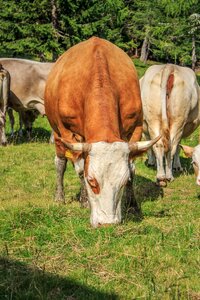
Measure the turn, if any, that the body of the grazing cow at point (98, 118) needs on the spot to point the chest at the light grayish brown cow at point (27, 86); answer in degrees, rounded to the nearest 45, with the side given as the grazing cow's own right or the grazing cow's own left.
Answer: approximately 180°

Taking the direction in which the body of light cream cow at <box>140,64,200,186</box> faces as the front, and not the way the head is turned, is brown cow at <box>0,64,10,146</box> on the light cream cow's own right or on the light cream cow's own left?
on the light cream cow's own left

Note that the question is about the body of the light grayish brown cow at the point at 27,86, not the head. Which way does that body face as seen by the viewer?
to the viewer's left

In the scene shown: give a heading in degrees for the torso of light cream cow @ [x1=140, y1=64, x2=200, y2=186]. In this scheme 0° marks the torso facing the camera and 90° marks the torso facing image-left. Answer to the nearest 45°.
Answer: approximately 180°

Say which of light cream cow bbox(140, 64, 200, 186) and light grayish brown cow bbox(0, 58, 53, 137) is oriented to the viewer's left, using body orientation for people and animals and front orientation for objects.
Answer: light grayish brown cow bbox(0, 58, 53, 137)

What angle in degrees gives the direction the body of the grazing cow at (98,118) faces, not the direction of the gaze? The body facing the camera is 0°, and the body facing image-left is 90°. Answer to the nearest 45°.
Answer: approximately 0°

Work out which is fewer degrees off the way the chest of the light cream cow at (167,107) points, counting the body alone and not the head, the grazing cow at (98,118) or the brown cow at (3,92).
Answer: the brown cow

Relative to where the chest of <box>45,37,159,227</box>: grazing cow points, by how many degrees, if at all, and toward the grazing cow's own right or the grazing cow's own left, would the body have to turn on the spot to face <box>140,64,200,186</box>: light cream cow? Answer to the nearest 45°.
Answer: approximately 135° to the grazing cow's own left
